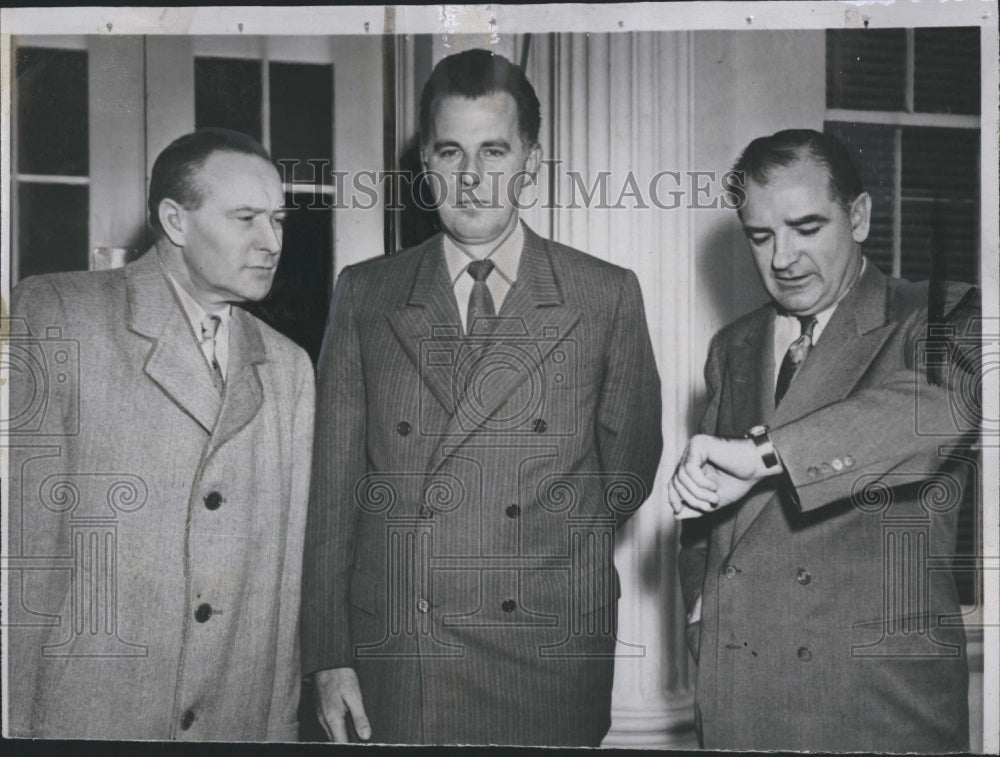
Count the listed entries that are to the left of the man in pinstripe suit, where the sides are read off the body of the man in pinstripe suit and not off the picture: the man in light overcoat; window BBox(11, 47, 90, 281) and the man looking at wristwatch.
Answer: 1

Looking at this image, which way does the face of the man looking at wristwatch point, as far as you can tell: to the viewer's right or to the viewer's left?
to the viewer's left

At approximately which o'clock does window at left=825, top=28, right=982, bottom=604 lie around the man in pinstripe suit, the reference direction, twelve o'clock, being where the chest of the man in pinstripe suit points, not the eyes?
The window is roughly at 9 o'clock from the man in pinstripe suit.

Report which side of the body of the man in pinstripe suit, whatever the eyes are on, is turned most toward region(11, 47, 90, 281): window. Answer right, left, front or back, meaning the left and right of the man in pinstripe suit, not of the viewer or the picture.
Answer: right

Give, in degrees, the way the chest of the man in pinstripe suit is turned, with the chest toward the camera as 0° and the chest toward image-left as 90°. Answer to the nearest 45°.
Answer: approximately 0°

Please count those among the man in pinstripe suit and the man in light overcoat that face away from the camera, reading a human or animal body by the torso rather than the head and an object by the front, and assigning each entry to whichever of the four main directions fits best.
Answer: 0

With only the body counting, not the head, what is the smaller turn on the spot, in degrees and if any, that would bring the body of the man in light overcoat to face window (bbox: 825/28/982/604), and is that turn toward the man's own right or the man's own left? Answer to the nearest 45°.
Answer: approximately 45° to the man's own left

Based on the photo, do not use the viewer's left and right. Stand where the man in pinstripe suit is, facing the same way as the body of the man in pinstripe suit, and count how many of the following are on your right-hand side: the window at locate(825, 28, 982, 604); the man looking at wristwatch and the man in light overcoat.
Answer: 1

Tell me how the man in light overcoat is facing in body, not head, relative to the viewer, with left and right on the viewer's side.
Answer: facing the viewer and to the right of the viewer

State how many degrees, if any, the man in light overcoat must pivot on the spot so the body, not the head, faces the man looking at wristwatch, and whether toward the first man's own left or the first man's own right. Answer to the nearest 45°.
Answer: approximately 45° to the first man's own left

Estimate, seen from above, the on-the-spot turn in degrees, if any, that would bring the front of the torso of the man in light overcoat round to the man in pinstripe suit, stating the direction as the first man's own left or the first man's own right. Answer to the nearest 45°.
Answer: approximately 45° to the first man's own left

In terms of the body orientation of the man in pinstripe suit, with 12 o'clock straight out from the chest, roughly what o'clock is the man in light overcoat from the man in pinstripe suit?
The man in light overcoat is roughly at 3 o'clock from the man in pinstripe suit.

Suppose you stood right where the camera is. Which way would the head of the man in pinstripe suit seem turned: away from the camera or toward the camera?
toward the camera
